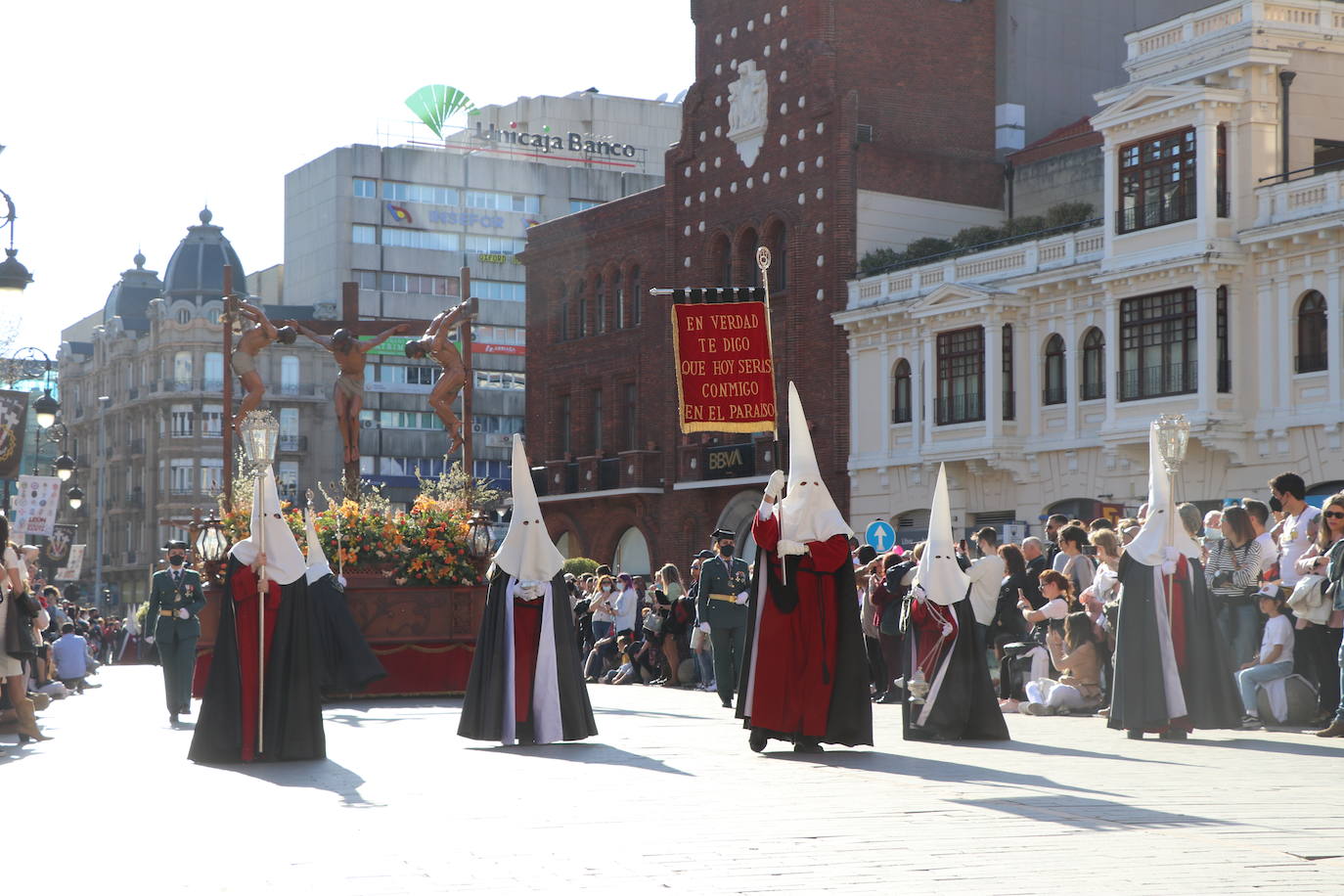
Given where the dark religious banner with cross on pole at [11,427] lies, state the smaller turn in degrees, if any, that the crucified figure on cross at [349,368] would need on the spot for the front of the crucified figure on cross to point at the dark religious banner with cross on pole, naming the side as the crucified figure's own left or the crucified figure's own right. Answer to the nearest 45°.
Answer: approximately 135° to the crucified figure's own right

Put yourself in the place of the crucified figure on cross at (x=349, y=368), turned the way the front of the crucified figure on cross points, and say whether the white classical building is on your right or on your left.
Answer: on your left

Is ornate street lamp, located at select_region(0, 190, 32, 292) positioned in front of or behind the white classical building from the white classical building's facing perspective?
in front

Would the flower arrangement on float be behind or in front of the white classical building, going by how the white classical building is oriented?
in front

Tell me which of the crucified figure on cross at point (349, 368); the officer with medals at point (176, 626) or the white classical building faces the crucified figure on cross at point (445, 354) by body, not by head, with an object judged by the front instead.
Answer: the white classical building

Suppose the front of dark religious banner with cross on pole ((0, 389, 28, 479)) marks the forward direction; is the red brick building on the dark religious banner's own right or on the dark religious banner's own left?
on the dark religious banner's own left

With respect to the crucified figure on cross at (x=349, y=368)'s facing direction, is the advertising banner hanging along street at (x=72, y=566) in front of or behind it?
behind

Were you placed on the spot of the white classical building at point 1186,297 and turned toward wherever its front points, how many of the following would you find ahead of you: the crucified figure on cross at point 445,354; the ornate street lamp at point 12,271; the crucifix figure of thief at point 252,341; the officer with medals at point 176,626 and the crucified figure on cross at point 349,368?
5

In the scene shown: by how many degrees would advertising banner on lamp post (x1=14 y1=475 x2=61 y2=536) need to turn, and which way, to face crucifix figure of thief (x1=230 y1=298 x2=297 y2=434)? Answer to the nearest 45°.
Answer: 0° — it already faces it

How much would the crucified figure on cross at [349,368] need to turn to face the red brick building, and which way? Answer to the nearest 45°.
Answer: approximately 135° to its left

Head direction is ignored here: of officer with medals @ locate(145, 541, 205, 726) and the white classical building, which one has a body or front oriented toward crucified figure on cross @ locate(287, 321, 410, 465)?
the white classical building

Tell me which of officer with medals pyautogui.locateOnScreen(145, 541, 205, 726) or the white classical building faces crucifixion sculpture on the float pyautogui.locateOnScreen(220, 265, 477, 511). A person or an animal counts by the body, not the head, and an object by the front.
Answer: the white classical building
